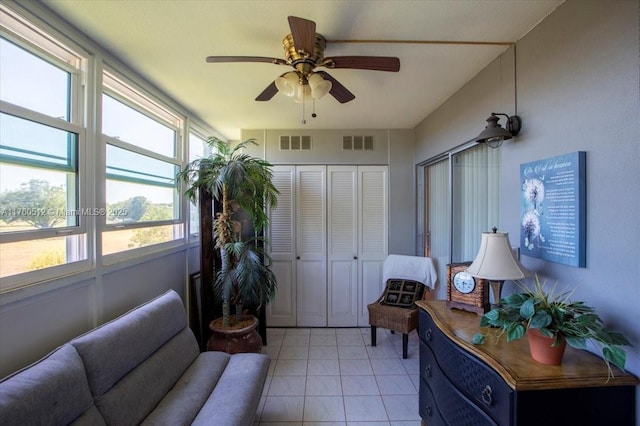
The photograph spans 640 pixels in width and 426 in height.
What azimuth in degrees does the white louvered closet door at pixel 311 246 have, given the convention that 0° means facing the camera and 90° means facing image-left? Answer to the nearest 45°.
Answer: approximately 0°

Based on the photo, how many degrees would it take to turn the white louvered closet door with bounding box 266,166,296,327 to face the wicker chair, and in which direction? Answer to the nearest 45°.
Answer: approximately 45° to its left

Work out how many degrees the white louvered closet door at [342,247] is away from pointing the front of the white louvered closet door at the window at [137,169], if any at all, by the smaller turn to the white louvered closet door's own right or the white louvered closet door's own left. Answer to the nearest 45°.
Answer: approximately 45° to the white louvered closet door's own right

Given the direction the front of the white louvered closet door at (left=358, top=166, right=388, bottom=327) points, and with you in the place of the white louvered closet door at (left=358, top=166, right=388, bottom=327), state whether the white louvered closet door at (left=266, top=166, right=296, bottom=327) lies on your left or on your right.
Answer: on your right

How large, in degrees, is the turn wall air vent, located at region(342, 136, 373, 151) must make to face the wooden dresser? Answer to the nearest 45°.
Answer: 0° — it already faces it

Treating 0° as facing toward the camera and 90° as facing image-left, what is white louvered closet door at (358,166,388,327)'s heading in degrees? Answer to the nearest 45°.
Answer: approximately 0°

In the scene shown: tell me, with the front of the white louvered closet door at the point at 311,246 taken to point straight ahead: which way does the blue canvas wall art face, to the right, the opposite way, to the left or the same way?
to the right

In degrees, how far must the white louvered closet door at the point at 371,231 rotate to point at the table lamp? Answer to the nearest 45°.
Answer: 0° — it already faces it
